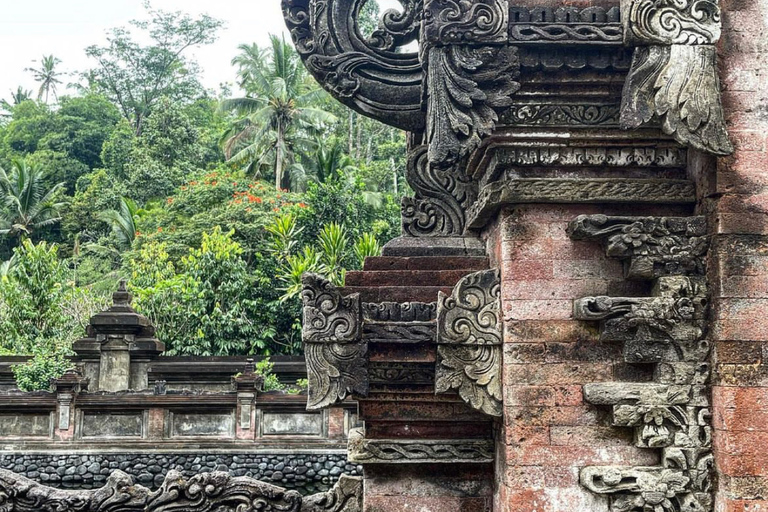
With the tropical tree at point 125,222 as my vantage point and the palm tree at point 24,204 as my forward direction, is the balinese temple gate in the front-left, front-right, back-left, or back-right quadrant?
back-left

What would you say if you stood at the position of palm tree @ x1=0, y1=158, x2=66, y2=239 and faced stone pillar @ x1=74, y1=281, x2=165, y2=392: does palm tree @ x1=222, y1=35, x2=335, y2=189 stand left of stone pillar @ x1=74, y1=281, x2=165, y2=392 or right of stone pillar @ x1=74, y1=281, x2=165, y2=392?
left

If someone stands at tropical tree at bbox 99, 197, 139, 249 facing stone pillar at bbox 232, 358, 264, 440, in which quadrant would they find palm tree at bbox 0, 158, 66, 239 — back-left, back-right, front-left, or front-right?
back-right

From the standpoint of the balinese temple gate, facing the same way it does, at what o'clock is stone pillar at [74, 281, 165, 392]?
The stone pillar is roughly at 5 o'clock from the balinese temple gate.

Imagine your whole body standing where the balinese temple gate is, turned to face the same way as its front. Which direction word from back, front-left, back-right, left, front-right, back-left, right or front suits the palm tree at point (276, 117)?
back

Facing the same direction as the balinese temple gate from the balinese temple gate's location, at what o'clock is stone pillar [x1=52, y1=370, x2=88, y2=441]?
The stone pillar is roughly at 5 o'clock from the balinese temple gate.

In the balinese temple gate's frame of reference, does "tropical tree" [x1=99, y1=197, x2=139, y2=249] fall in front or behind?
behind

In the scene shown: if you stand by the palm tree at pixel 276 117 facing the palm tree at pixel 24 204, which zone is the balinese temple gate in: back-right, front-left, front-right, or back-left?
back-left

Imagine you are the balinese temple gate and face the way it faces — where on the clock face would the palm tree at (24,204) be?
The palm tree is roughly at 5 o'clock from the balinese temple gate.

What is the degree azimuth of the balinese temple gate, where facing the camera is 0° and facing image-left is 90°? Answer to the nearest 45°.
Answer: approximately 0°
